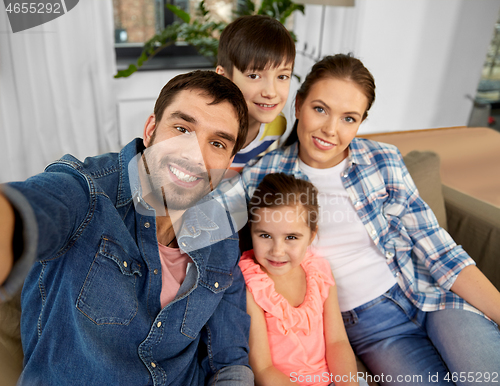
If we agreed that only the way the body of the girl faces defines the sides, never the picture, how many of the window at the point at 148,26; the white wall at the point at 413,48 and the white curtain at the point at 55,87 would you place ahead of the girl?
0

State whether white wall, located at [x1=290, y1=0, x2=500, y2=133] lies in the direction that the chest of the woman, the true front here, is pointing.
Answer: no

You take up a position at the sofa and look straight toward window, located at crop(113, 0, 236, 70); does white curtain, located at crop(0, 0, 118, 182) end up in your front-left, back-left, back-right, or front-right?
front-left

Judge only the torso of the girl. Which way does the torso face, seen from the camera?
toward the camera

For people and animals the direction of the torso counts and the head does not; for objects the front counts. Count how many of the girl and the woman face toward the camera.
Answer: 2

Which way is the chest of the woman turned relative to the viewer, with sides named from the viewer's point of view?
facing the viewer

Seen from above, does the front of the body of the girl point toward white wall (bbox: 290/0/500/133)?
no

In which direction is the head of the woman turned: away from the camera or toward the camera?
toward the camera

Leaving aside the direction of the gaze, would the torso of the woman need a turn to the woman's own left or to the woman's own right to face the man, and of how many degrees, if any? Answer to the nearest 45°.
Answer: approximately 45° to the woman's own right

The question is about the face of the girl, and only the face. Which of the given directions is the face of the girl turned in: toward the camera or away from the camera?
toward the camera

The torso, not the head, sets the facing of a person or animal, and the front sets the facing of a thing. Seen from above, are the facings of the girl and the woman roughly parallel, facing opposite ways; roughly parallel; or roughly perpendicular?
roughly parallel
